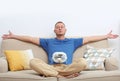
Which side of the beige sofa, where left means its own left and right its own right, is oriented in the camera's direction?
front
